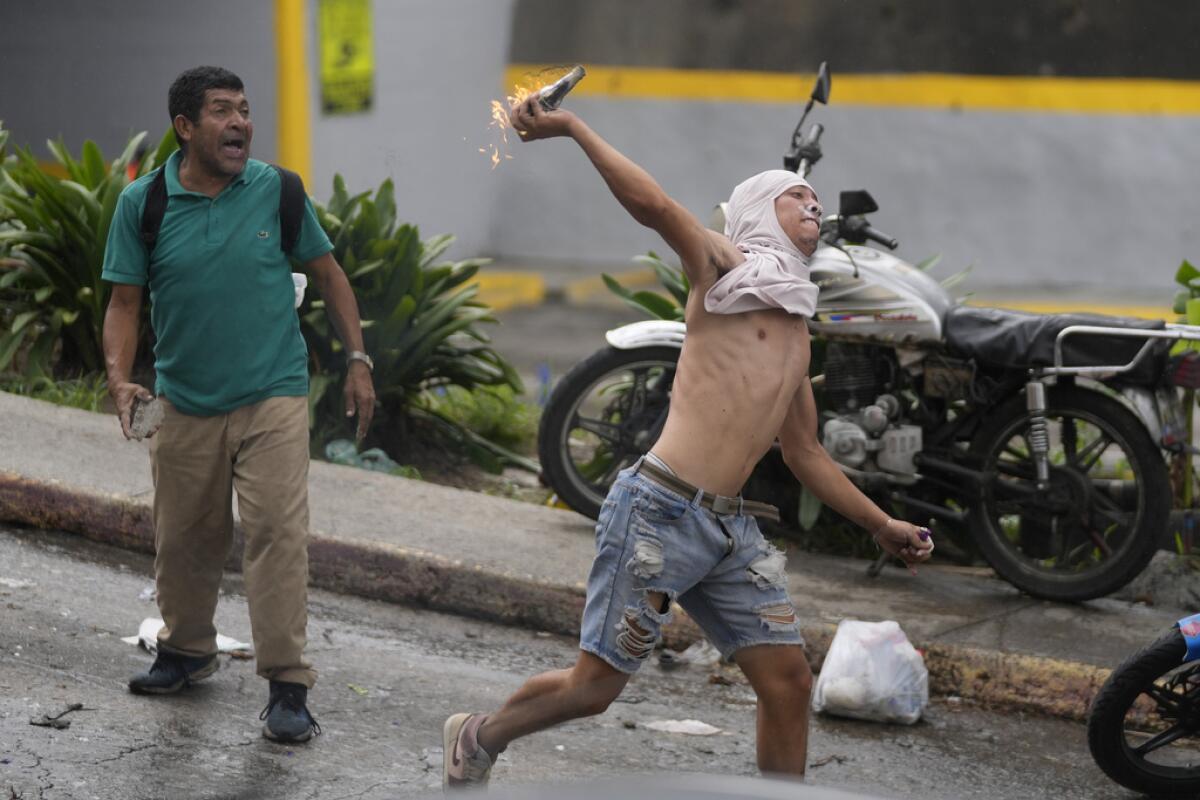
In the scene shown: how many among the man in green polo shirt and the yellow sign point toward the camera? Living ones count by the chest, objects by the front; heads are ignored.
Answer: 2

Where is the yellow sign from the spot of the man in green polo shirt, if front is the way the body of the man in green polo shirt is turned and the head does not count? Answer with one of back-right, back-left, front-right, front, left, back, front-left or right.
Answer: back

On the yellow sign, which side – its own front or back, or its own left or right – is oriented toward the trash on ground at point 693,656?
front

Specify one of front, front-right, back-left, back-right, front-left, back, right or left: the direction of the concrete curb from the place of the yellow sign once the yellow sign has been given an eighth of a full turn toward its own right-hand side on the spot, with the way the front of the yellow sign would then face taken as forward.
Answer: front-left

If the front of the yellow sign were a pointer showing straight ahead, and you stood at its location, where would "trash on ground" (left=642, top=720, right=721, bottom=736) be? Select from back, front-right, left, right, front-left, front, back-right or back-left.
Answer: front

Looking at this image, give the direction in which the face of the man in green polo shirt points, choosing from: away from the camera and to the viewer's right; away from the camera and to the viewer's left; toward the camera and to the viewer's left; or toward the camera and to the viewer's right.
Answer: toward the camera and to the viewer's right

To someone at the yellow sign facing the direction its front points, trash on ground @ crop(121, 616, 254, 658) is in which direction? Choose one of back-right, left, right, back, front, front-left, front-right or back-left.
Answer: front

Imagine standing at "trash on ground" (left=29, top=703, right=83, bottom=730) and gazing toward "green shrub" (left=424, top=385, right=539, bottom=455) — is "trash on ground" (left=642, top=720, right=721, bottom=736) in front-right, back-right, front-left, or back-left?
front-right

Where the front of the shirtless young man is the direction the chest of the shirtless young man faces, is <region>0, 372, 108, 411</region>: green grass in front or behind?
behind

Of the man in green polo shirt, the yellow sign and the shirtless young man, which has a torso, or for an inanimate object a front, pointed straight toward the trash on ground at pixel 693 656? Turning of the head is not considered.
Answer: the yellow sign

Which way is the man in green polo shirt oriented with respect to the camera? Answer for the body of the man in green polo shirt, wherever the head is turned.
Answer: toward the camera

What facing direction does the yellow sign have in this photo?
toward the camera

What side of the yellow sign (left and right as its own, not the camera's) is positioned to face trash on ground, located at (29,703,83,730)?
front

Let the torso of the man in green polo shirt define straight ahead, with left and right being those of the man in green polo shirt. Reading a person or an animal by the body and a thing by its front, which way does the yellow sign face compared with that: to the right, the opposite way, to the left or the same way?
the same way

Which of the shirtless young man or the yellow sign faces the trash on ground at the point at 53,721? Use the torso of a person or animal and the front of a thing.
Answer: the yellow sign

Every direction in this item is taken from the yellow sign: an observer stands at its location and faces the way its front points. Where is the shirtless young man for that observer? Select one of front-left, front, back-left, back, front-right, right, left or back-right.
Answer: front
